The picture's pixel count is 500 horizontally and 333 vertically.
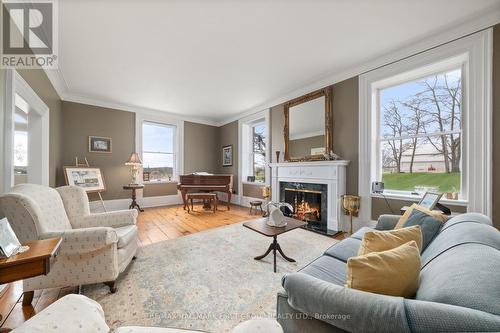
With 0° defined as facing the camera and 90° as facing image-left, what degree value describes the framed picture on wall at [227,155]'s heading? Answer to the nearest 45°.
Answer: approximately 45°

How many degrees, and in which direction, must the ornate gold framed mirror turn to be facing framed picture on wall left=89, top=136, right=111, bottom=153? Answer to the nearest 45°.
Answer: approximately 45° to its right

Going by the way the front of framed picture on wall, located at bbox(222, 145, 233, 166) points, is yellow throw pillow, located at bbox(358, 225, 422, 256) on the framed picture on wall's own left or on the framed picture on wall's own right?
on the framed picture on wall's own left

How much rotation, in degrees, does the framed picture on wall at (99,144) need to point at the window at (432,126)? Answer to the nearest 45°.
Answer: approximately 45° to its left

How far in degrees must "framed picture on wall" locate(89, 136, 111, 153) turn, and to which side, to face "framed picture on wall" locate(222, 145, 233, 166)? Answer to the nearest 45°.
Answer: approximately 90° to its left

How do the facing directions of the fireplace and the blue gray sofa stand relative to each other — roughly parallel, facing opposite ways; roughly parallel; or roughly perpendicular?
roughly perpendicular

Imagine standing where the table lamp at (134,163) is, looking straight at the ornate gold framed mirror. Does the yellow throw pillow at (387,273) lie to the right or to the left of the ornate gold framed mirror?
right

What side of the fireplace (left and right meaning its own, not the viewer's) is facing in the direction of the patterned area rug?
front

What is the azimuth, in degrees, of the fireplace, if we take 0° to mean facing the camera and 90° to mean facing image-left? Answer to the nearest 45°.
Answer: approximately 45°

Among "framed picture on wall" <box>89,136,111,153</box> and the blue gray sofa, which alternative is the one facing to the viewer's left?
the blue gray sofa

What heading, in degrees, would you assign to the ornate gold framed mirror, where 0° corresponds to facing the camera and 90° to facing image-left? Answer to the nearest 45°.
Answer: approximately 45°

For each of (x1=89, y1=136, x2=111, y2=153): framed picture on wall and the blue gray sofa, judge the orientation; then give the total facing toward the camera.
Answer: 1

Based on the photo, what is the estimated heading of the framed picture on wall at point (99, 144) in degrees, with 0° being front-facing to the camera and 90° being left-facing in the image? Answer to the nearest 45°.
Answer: approximately 0°

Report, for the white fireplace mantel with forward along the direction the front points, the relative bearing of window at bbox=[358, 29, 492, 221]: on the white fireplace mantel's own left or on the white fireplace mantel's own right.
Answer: on the white fireplace mantel's own left
